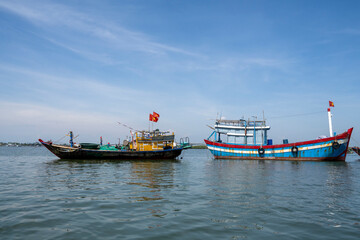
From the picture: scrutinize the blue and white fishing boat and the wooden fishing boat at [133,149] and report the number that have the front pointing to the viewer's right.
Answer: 1

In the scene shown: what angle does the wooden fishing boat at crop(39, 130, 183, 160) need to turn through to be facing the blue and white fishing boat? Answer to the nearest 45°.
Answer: approximately 180°

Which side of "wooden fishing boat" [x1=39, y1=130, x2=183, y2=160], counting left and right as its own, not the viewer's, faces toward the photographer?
left

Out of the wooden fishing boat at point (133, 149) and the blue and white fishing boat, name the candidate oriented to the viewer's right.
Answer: the blue and white fishing boat

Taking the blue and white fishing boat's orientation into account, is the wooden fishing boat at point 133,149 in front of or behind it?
behind

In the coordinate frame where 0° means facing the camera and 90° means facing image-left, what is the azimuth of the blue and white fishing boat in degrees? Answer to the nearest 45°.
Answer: approximately 270°
